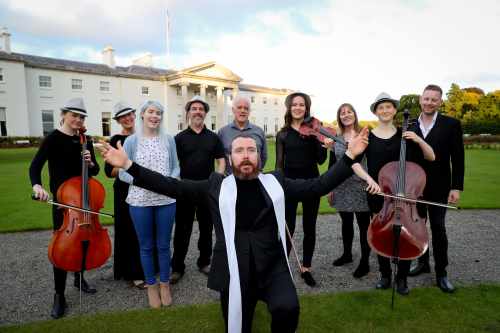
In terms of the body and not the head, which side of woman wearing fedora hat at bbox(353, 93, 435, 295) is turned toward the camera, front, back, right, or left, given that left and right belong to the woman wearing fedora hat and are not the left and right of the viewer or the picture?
front

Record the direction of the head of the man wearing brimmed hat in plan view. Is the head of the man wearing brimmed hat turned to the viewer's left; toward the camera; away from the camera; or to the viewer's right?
toward the camera

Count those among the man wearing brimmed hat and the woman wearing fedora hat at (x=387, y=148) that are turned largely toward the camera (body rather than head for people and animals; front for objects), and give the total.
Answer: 2

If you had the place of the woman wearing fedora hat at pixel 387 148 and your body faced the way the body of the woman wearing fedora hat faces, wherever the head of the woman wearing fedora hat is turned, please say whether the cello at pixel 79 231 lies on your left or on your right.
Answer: on your right

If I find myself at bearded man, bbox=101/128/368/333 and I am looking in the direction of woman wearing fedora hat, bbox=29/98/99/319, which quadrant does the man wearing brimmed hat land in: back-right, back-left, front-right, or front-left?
front-right

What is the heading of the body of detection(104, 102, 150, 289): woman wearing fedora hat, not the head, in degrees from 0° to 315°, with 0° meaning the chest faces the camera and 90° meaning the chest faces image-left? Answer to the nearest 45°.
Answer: approximately 315°

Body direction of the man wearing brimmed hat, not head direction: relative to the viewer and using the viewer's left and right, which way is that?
facing the viewer

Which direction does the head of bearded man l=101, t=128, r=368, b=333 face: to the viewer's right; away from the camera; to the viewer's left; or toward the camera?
toward the camera

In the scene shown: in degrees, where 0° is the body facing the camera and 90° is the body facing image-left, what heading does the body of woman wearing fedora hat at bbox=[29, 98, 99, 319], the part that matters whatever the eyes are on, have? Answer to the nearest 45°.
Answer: approximately 315°

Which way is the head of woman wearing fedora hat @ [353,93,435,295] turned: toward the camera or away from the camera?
toward the camera

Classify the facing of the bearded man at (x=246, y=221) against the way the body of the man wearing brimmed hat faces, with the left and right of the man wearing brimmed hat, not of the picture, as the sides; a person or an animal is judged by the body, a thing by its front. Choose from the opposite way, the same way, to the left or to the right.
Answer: the same way

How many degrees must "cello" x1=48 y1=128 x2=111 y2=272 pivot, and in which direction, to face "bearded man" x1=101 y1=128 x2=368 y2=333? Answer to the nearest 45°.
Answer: approximately 45° to its left

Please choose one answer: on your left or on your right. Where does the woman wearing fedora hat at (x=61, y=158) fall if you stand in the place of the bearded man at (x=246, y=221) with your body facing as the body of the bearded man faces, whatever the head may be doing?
on your right

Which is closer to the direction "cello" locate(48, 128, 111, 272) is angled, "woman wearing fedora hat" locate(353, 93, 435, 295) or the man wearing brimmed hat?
the woman wearing fedora hat

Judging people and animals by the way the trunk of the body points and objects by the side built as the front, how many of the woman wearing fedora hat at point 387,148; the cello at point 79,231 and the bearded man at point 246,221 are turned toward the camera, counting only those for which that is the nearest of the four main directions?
3

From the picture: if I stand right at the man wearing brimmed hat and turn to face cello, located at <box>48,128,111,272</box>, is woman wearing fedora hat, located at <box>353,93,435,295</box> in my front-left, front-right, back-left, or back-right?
back-left

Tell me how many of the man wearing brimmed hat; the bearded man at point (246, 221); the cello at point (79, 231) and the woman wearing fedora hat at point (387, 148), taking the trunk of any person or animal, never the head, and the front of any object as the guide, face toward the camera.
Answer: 4
